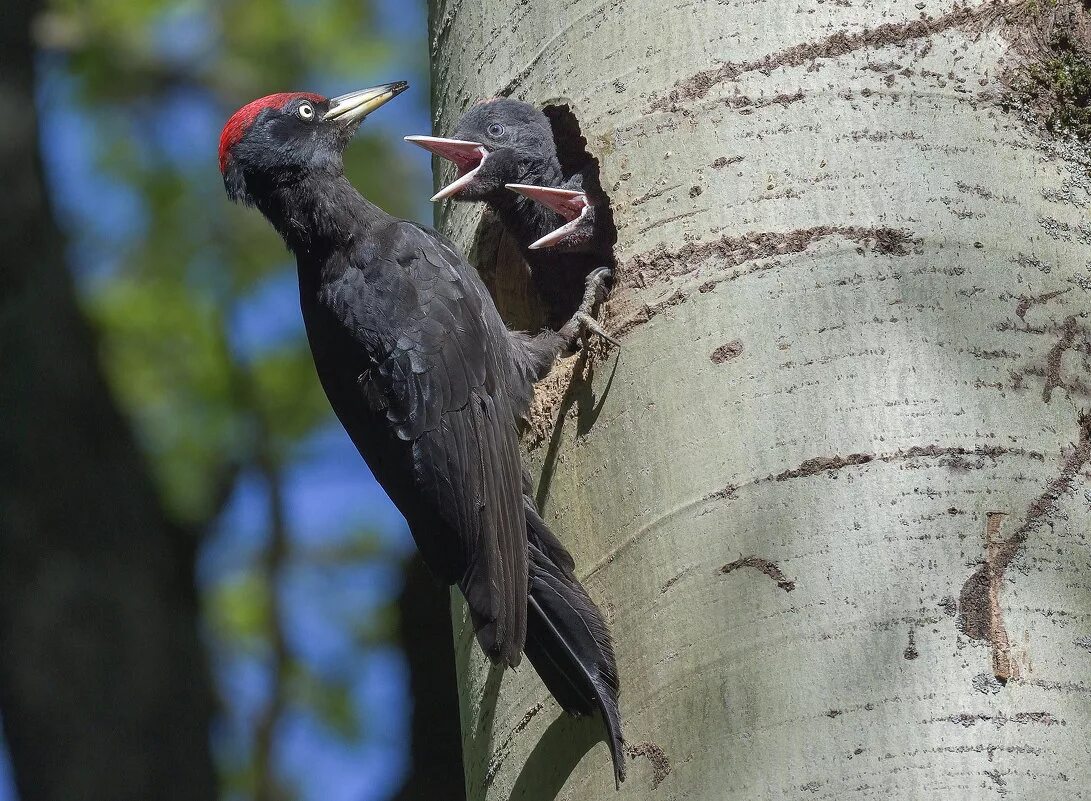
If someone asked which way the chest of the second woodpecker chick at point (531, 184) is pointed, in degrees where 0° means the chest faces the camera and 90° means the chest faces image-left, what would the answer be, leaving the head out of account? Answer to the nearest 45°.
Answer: approximately 90°

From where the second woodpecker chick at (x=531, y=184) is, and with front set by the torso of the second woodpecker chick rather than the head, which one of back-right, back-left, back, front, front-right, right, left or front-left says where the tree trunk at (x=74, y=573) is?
front-right
